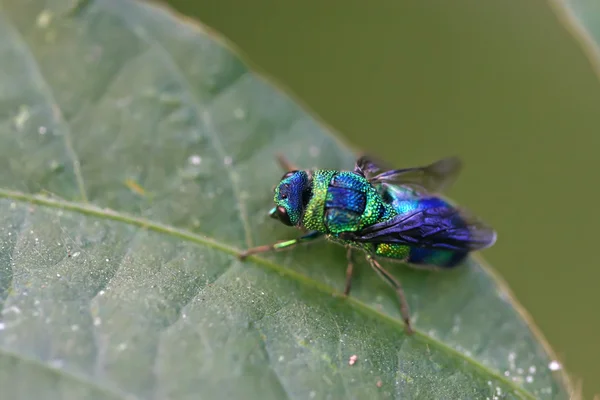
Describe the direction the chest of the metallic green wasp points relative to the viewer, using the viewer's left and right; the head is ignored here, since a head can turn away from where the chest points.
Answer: facing to the left of the viewer
